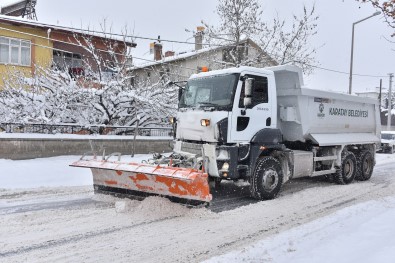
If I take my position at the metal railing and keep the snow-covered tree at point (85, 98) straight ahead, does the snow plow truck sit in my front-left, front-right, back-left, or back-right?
back-right

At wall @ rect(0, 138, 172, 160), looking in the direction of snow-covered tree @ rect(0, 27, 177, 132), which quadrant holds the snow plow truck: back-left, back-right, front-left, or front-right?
back-right

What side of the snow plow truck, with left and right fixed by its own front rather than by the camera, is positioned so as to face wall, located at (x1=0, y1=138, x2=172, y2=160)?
right

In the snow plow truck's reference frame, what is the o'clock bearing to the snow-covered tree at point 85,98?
The snow-covered tree is roughly at 3 o'clock from the snow plow truck.

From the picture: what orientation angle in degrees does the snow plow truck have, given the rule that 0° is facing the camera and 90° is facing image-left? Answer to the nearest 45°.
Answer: approximately 45°

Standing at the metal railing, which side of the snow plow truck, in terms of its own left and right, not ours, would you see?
right
